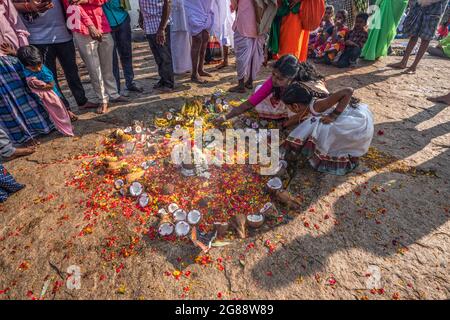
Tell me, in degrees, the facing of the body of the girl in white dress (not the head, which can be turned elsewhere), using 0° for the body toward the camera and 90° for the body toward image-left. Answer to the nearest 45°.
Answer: approximately 90°

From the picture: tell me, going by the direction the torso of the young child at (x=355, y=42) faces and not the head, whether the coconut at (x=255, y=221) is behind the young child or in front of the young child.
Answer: in front

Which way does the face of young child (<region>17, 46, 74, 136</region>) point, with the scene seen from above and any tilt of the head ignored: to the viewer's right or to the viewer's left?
to the viewer's right

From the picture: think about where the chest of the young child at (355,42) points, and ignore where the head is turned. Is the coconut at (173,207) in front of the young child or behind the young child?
in front

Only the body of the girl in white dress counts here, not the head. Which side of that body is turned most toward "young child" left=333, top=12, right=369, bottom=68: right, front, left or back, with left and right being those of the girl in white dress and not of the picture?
right

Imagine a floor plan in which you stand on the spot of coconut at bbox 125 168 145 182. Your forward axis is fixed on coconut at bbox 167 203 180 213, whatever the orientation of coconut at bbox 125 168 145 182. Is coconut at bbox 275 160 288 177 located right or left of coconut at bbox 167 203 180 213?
left

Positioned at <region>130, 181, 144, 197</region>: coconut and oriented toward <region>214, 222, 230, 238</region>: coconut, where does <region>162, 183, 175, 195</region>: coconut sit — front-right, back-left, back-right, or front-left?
front-left

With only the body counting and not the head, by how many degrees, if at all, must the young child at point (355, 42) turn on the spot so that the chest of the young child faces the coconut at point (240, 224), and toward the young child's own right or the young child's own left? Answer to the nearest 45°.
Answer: approximately 45° to the young child's own left

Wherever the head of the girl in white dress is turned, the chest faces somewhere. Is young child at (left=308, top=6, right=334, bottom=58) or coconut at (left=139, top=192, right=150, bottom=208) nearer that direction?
the coconut

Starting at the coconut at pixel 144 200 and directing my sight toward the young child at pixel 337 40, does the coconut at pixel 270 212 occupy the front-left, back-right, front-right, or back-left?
front-right

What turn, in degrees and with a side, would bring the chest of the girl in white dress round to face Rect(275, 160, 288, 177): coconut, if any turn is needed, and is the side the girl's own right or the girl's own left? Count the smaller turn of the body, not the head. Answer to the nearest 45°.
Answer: approximately 45° to the girl's own left

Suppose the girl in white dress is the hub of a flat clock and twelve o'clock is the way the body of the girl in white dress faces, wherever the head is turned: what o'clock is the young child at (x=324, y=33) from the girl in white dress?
The young child is roughly at 3 o'clock from the girl in white dress.

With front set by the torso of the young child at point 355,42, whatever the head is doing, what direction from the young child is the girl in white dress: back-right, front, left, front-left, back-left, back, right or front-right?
front-left

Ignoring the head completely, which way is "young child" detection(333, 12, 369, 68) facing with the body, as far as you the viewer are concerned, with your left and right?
facing the viewer and to the left of the viewer
